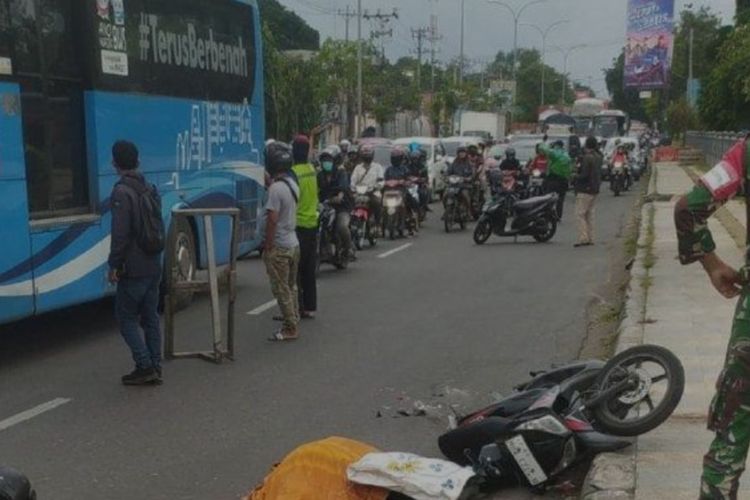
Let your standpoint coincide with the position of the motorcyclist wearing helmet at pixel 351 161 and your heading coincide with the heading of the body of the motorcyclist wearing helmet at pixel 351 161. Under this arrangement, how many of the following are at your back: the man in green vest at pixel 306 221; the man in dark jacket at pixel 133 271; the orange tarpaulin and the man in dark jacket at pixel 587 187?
0

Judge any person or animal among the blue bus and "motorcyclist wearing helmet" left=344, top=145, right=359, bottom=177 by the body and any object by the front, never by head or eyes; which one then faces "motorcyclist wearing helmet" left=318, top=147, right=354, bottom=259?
"motorcyclist wearing helmet" left=344, top=145, right=359, bottom=177

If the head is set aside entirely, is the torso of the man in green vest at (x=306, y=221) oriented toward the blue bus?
no

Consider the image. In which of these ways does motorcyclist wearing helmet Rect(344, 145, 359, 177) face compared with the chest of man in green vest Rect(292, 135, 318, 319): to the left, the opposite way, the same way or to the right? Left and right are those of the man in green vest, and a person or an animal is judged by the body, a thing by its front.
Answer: the opposite way

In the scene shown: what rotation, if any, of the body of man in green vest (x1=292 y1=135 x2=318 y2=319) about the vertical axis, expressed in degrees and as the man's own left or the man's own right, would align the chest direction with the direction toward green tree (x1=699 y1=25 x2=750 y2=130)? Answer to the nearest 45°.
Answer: approximately 45° to the man's own right

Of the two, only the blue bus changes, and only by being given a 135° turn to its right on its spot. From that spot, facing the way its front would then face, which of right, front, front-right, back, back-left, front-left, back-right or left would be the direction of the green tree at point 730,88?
front-right

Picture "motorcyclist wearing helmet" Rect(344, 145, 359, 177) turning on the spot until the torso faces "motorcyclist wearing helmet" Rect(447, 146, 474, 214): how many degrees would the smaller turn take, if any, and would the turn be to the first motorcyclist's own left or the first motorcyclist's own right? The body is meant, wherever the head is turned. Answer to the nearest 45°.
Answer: approximately 90° to the first motorcyclist's own left

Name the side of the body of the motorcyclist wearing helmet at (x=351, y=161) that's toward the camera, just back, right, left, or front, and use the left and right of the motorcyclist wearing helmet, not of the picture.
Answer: front

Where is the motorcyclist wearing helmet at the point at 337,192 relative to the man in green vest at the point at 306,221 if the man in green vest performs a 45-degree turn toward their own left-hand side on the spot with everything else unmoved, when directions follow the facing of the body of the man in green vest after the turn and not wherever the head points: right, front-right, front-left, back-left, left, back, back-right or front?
front-right

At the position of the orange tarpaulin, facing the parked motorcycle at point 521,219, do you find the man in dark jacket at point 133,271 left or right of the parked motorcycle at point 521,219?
left

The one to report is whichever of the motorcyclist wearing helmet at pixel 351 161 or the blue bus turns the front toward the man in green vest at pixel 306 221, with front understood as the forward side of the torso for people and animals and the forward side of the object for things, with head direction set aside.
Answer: the motorcyclist wearing helmet

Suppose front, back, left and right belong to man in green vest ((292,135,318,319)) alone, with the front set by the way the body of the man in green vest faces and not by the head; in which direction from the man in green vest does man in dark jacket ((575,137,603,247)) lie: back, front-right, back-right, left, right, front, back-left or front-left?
front-right

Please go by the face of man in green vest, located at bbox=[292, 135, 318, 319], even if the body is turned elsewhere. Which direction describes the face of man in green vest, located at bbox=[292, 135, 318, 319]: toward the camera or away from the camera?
away from the camera

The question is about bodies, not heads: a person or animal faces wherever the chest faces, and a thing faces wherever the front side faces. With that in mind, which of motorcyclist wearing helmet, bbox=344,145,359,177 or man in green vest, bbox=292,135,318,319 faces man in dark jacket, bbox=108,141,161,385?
the motorcyclist wearing helmet

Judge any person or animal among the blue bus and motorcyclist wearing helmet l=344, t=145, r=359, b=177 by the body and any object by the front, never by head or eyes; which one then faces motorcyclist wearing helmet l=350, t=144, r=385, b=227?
motorcyclist wearing helmet l=344, t=145, r=359, b=177

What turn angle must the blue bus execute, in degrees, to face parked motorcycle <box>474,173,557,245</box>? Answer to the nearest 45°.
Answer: approximately 180°
